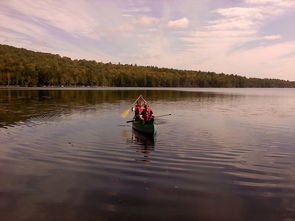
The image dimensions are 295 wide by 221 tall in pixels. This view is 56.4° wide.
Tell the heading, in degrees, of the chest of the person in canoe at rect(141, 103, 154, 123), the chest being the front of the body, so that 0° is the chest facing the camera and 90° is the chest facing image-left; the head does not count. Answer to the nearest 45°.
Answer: approximately 0°
